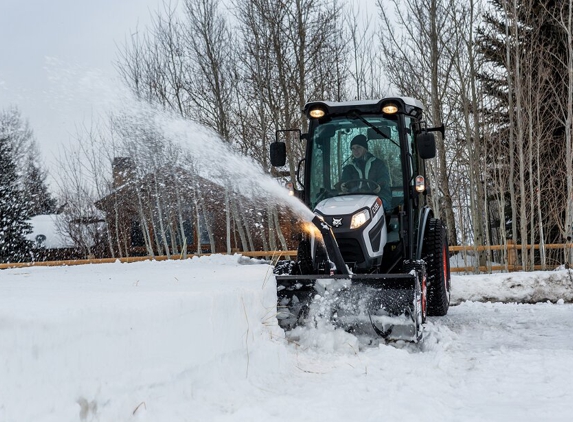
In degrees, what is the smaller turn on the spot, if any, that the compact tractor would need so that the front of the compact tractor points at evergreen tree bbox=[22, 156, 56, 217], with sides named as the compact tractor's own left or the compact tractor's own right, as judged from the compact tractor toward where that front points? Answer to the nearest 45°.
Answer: approximately 135° to the compact tractor's own right

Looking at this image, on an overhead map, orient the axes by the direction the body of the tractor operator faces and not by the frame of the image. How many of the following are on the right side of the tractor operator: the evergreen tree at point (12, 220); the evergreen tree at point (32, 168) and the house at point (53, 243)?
3

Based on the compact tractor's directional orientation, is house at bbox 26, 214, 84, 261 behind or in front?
behind

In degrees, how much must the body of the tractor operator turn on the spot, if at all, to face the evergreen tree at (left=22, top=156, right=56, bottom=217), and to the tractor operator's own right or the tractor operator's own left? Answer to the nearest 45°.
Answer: approximately 90° to the tractor operator's own right

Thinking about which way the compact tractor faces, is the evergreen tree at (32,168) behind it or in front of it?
behind

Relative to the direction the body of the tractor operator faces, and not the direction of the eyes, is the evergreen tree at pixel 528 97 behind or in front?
behind

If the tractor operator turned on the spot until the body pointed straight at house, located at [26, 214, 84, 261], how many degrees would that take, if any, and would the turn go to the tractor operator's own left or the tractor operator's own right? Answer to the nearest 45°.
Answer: approximately 90° to the tractor operator's own right

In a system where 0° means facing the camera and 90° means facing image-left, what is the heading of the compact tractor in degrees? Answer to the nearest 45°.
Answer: approximately 0°

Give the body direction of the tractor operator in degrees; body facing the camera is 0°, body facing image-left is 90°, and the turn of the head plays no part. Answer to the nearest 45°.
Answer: approximately 45°

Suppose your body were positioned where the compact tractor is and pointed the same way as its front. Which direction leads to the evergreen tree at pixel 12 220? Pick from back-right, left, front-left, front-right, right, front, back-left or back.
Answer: back-right

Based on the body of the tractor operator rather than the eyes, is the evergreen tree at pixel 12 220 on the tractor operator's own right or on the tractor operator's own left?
on the tractor operator's own right
